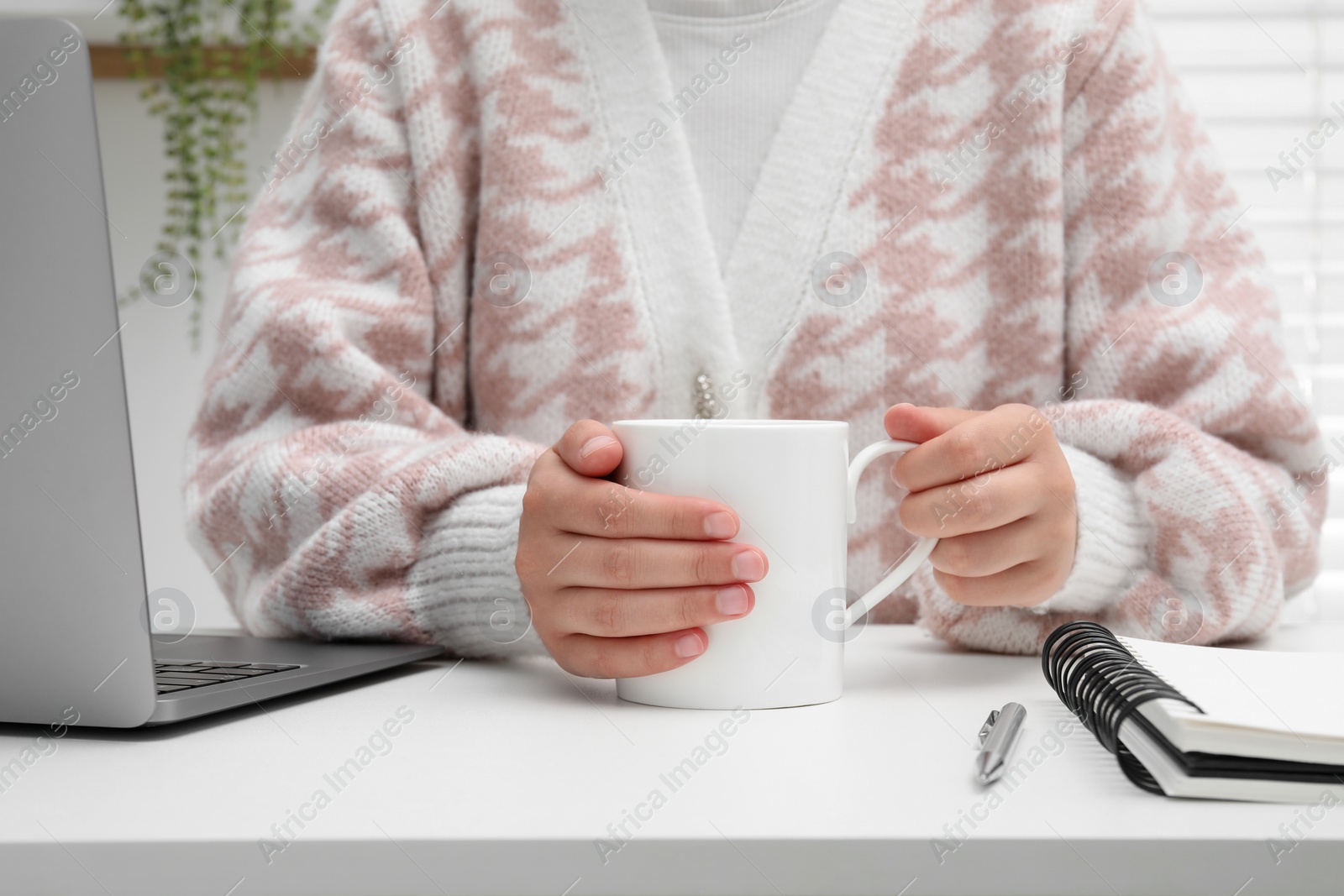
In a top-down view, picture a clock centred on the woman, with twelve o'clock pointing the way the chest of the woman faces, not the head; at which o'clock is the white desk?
The white desk is roughly at 12 o'clock from the woman.

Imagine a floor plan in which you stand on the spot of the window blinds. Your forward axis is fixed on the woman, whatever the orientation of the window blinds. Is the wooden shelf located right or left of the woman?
right

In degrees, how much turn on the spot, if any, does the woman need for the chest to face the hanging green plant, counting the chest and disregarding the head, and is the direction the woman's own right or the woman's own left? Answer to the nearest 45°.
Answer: approximately 135° to the woman's own right

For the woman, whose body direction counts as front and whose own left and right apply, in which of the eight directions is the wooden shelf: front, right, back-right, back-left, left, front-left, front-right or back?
back-right

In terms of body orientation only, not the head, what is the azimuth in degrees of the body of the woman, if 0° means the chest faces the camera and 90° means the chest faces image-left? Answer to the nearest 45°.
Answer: approximately 0°

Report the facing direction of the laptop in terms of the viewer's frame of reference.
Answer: facing away from the viewer and to the right of the viewer

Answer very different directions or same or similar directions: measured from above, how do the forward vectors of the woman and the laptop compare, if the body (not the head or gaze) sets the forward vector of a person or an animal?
very different directions
